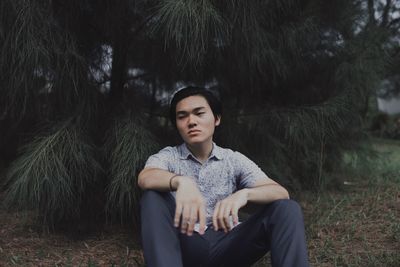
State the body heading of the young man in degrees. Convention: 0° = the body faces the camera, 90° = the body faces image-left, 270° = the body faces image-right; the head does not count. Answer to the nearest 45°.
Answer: approximately 0°

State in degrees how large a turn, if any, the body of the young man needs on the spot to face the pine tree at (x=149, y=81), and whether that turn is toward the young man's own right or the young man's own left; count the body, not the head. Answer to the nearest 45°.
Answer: approximately 135° to the young man's own right
